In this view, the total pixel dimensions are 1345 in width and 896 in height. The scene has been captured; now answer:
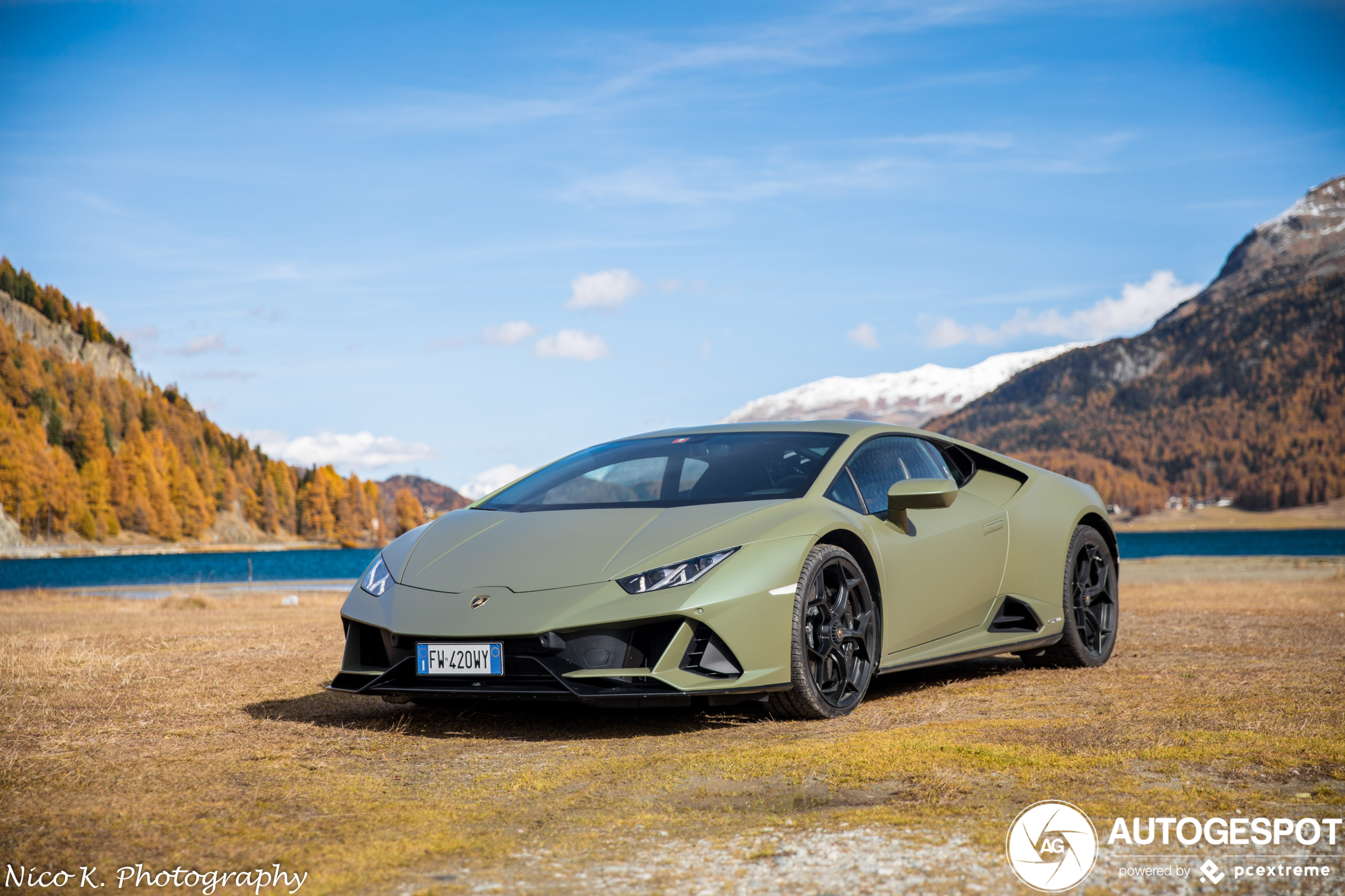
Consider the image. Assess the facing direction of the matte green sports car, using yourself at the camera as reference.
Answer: facing the viewer and to the left of the viewer
